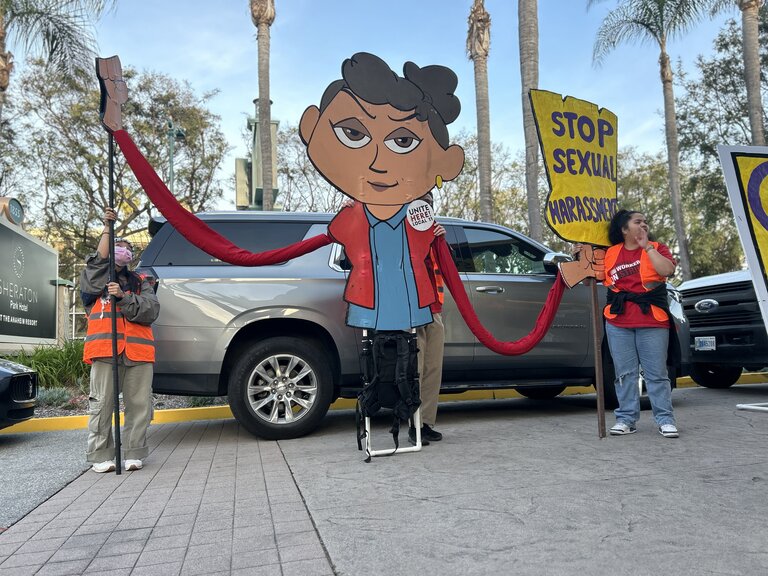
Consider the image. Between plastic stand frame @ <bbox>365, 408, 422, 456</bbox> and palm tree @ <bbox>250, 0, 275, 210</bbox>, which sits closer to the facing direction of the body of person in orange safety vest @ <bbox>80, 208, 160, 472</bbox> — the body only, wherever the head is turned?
the plastic stand frame

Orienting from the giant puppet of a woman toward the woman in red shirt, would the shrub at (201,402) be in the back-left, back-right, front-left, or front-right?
back-left

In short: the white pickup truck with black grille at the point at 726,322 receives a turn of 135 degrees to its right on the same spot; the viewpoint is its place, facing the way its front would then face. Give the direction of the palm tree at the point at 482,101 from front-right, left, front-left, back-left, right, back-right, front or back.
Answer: front-left

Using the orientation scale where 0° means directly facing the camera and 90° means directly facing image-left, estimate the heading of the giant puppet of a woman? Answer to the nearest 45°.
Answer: approximately 0°

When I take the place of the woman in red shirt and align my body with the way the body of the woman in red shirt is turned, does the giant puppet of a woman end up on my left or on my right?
on my right

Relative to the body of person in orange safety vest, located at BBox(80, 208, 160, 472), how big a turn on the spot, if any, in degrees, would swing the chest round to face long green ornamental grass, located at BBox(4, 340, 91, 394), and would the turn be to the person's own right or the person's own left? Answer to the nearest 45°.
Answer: approximately 180°

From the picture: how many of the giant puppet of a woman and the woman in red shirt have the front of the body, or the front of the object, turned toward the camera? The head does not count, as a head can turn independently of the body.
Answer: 2

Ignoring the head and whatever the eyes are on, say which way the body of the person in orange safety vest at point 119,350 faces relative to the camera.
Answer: toward the camera

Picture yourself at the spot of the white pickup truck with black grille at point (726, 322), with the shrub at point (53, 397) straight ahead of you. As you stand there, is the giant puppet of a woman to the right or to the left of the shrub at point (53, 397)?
left

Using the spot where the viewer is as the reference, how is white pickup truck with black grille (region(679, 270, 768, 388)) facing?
facing the viewer and to the left of the viewer

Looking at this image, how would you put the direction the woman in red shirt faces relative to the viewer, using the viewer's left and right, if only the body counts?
facing the viewer

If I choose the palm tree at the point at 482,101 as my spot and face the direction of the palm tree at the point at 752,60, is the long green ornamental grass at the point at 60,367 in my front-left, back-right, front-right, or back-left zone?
back-right
